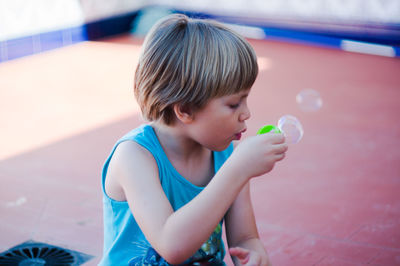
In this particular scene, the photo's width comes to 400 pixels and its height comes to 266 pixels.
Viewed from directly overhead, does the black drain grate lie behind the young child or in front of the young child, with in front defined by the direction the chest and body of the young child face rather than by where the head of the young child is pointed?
behind

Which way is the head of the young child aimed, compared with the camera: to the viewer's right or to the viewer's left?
to the viewer's right

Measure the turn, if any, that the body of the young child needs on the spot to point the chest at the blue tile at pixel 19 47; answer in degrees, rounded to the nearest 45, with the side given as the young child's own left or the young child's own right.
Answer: approximately 135° to the young child's own left

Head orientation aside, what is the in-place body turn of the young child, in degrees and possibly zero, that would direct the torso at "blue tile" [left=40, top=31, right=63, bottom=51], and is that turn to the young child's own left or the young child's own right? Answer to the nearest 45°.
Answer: approximately 135° to the young child's own left
